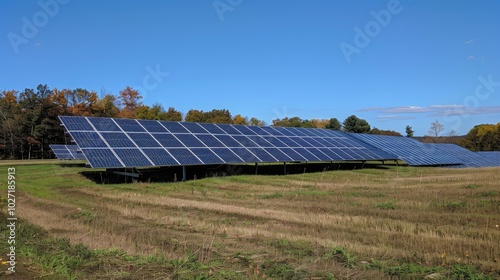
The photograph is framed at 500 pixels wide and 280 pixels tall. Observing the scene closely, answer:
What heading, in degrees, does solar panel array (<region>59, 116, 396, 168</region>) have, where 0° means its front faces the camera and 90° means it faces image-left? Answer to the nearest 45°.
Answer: approximately 315°
